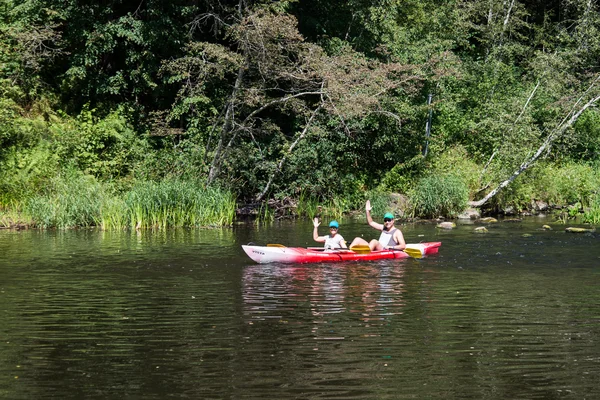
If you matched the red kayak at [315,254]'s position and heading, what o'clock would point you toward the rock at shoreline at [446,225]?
The rock at shoreline is roughly at 4 o'clock from the red kayak.

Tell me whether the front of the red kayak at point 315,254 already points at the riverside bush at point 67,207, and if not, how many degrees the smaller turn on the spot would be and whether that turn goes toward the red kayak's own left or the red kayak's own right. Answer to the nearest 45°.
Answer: approximately 45° to the red kayak's own right

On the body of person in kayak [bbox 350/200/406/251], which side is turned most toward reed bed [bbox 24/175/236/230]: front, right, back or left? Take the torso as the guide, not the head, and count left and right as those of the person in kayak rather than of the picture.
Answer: right

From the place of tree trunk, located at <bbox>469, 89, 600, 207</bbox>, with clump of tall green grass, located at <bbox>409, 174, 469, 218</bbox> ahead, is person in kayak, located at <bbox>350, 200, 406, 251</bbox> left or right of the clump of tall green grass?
left

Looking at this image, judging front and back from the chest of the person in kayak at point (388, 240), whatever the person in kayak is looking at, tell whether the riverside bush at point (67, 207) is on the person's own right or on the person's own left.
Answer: on the person's own right

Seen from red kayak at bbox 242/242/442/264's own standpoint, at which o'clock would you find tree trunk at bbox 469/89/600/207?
The tree trunk is roughly at 4 o'clock from the red kayak.

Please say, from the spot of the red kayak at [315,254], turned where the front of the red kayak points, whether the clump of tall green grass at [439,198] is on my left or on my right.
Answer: on my right

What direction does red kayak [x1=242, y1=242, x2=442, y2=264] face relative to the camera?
to the viewer's left
